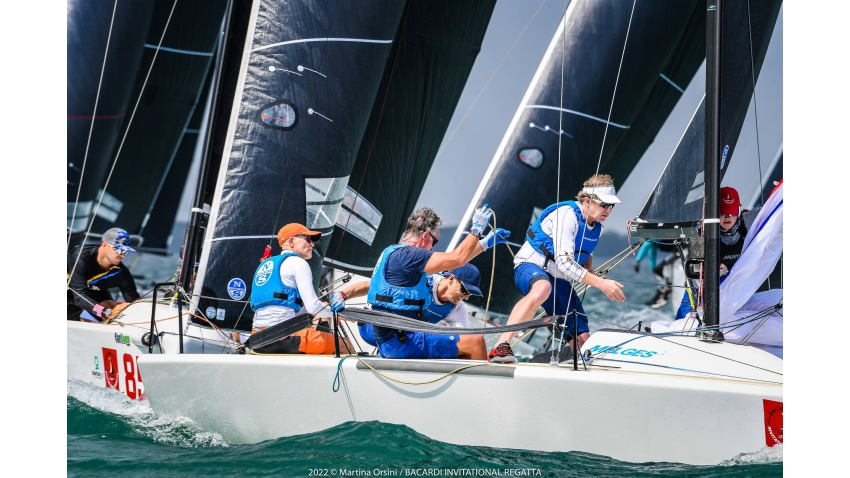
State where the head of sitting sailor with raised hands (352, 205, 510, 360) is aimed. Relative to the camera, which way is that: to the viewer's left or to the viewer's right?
to the viewer's right

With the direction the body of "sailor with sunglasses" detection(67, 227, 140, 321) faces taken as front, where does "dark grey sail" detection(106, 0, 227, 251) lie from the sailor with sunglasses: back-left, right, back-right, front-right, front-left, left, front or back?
back-left

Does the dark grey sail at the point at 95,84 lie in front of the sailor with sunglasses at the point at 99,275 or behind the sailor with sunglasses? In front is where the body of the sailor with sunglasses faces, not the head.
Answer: behind

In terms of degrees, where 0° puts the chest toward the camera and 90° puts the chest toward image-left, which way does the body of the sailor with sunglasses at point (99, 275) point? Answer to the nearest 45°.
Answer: approximately 315°

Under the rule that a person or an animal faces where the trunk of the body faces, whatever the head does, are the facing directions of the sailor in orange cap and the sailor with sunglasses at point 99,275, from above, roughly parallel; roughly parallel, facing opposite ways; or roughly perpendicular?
roughly perpendicular

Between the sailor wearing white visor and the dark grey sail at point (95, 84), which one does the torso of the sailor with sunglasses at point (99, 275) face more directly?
the sailor wearing white visor
